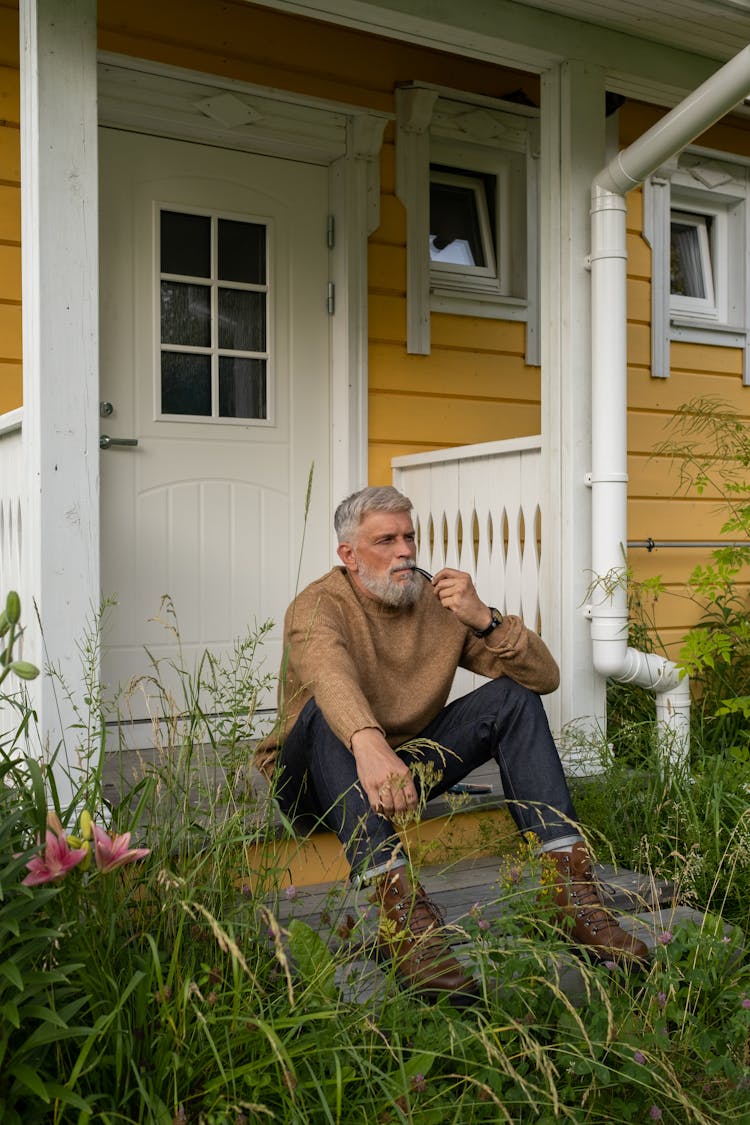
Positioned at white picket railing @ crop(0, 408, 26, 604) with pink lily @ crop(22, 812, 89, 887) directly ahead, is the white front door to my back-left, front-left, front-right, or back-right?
back-left

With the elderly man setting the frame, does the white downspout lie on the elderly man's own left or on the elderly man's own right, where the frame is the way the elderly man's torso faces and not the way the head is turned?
on the elderly man's own left

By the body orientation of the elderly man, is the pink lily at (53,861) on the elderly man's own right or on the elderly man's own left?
on the elderly man's own right

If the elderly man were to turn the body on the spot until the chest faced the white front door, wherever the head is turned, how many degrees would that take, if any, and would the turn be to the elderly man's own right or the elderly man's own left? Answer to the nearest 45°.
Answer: approximately 180°

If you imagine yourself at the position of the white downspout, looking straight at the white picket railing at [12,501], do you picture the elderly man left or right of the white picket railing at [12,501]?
left

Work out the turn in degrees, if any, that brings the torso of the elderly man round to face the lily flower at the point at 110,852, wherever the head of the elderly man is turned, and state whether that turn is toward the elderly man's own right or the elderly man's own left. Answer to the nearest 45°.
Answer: approximately 45° to the elderly man's own right

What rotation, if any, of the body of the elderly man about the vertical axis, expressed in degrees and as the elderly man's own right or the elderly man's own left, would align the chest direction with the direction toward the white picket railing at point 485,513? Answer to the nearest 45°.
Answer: approximately 135° to the elderly man's own left

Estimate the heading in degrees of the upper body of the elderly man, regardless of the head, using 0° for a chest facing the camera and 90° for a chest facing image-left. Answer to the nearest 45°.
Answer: approximately 315°

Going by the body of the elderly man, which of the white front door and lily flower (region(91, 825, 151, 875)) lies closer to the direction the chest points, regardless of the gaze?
the lily flower

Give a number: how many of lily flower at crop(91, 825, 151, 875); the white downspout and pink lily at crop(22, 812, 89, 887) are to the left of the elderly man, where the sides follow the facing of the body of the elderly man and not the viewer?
1
